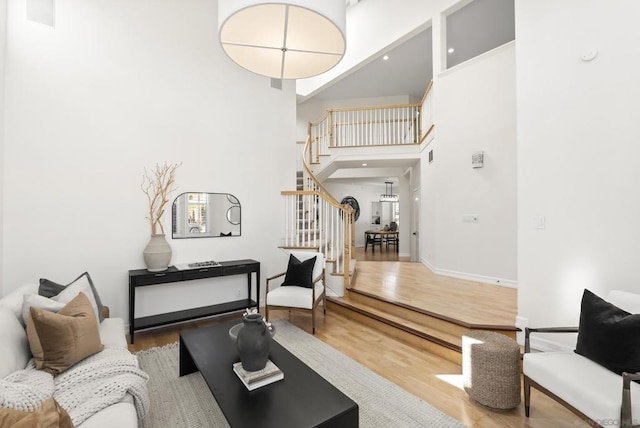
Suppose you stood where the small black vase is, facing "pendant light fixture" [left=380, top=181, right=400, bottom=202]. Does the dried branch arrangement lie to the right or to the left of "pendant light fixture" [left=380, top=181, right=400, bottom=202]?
left

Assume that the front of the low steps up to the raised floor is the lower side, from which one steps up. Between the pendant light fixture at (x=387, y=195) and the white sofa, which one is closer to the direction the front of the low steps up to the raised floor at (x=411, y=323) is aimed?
the white sofa

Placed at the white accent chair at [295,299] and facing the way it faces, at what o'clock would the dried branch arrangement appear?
The dried branch arrangement is roughly at 2 o'clock from the white accent chair.

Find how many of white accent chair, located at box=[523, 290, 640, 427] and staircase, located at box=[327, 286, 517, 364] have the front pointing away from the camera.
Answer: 0

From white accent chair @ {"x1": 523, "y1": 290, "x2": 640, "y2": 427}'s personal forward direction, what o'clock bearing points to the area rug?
The area rug is roughly at 1 o'clock from the white accent chair.

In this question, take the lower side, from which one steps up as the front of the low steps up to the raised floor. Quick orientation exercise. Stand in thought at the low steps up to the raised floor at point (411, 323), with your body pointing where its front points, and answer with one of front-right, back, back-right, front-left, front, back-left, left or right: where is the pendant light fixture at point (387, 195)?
back-right

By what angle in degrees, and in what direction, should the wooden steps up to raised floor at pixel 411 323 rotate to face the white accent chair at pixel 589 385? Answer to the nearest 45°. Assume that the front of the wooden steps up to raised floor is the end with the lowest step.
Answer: approximately 90° to its left

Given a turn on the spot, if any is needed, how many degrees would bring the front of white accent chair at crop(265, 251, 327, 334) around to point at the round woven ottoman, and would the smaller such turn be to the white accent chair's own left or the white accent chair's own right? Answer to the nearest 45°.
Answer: approximately 90° to the white accent chair's own left

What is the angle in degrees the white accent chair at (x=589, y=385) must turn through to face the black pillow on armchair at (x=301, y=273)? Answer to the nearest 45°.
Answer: approximately 45° to its right

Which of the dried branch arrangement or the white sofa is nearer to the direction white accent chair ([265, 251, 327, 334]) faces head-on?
the white sofa

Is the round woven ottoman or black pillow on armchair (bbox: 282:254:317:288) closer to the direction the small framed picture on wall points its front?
the black pillow on armchair

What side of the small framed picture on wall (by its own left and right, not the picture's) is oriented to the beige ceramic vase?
front
